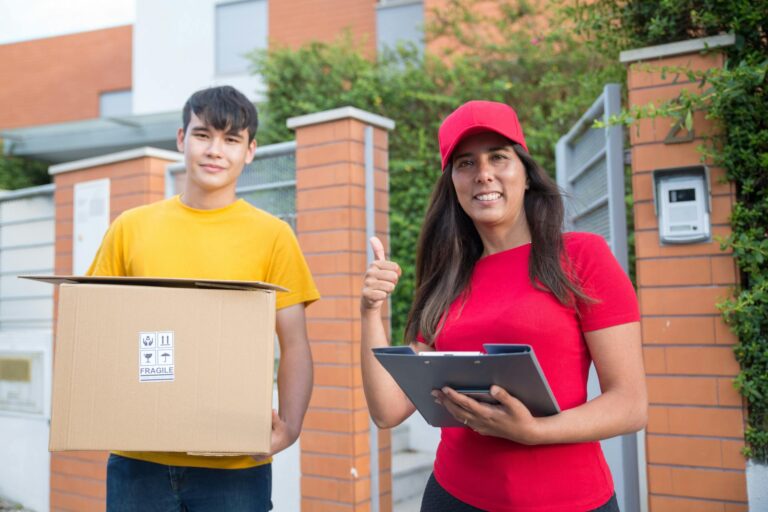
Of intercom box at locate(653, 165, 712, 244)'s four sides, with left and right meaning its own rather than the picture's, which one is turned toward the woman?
front

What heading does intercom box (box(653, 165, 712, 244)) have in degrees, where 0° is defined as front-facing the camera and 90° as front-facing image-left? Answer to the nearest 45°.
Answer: approximately 0°

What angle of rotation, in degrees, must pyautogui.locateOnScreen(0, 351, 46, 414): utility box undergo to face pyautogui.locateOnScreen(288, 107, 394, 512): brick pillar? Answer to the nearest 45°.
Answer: approximately 45° to its left

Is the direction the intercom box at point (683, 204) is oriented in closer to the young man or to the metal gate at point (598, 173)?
the young man

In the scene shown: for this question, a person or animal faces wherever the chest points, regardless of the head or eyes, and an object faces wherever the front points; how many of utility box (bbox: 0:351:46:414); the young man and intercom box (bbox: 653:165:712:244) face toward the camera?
3

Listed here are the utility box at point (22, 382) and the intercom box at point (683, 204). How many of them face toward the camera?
2

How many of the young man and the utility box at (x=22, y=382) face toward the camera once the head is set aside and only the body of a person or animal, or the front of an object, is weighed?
2

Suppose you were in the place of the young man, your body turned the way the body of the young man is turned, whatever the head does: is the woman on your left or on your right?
on your left

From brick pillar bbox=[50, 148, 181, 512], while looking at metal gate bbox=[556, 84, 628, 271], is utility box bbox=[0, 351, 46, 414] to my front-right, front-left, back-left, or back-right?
back-left

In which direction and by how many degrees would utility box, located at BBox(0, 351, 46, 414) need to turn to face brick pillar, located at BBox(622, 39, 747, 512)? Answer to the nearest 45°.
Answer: approximately 45° to its left

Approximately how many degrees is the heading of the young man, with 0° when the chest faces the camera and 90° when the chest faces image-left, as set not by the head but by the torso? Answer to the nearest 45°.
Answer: approximately 0°
